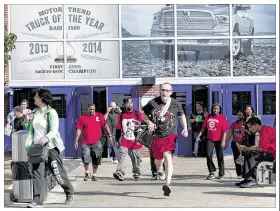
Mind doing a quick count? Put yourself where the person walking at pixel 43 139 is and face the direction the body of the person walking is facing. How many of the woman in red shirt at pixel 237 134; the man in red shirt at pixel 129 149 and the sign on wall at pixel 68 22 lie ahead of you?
0

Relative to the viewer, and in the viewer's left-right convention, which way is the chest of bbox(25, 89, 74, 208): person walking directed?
facing the viewer and to the left of the viewer

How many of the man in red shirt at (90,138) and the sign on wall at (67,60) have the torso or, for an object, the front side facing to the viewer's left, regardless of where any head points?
0

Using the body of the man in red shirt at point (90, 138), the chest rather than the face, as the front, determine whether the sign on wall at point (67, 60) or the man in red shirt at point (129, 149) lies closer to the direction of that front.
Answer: the man in red shirt

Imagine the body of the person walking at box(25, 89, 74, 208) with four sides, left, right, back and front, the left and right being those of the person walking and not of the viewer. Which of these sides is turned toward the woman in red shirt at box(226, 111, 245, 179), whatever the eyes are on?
back

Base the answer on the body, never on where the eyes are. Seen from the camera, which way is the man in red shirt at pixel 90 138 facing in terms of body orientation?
toward the camera

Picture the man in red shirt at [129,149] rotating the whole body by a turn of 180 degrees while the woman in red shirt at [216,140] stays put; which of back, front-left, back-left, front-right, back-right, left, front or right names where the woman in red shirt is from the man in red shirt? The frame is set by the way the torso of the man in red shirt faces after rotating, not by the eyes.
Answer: right

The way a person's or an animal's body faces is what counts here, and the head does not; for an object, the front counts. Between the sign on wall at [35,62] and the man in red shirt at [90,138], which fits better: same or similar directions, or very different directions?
same or similar directions

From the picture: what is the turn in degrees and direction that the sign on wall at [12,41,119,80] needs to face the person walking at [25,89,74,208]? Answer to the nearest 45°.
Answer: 0° — it already faces them

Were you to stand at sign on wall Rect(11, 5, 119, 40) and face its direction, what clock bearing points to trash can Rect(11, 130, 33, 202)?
The trash can is roughly at 12 o'clock from the sign on wall.

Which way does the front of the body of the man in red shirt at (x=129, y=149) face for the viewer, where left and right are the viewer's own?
facing the viewer

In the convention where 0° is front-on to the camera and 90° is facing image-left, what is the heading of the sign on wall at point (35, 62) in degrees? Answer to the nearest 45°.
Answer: approximately 0°

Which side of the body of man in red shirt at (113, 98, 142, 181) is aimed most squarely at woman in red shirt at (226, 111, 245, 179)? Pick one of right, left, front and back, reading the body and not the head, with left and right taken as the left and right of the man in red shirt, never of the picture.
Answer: left

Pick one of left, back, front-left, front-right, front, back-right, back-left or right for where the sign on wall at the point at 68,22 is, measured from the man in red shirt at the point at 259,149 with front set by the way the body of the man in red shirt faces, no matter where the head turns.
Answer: front-right
